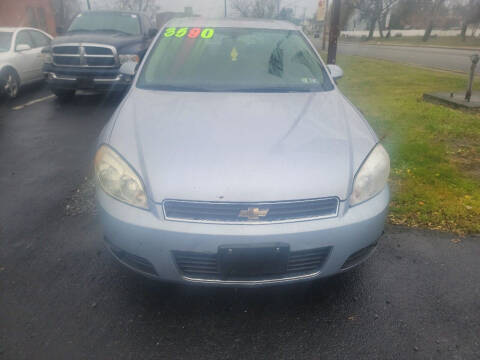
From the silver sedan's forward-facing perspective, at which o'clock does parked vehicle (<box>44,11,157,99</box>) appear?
The parked vehicle is roughly at 5 o'clock from the silver sedan.

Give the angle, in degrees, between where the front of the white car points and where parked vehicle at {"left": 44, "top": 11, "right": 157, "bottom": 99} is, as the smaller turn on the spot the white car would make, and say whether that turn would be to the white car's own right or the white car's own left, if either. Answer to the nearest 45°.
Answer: approximately 90° to the white car's own left

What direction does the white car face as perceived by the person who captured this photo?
facing the viewer and to the left of the viewer

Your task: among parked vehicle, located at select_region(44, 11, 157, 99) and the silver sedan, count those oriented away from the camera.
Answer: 0

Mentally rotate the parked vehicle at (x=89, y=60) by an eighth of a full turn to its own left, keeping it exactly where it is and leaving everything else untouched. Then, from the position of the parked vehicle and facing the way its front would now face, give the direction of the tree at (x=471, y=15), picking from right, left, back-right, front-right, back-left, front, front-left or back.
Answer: back-left

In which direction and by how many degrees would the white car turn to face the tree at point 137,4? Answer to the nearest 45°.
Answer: approximately 135° to its right

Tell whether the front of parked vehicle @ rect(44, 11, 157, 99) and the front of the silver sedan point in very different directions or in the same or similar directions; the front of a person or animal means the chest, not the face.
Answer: same or similar directions

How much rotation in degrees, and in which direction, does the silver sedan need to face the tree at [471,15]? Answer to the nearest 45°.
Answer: approximately 135° to its left

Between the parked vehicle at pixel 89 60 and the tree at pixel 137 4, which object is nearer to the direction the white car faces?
the parked vehicle

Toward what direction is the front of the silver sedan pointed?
toward the camera

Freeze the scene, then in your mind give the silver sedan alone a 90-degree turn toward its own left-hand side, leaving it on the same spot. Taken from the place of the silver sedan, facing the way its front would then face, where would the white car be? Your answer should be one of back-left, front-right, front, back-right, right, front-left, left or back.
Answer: back-left

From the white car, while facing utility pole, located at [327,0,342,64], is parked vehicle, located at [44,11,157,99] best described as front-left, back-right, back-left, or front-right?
front-right

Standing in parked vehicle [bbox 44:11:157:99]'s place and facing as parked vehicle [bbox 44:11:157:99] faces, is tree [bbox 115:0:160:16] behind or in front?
behind

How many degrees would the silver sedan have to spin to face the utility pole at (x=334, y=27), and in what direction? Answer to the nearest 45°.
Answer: approximately 180°

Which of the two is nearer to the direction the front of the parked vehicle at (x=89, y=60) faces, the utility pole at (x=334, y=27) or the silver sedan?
the silver sedan
